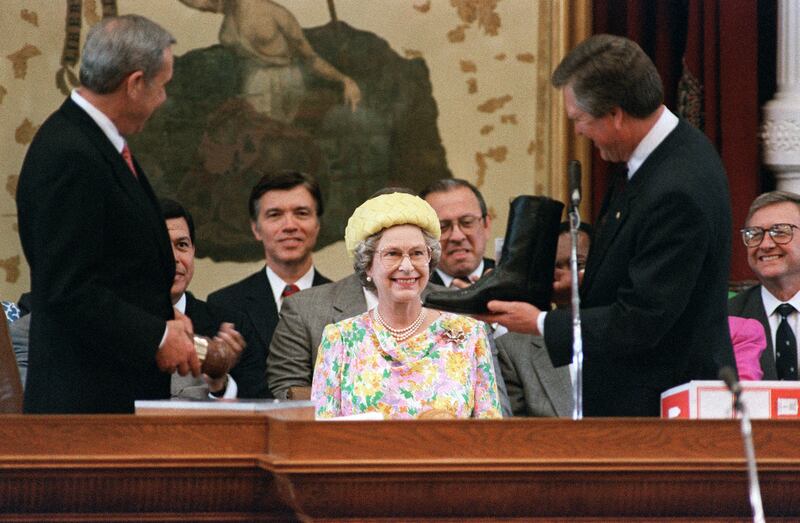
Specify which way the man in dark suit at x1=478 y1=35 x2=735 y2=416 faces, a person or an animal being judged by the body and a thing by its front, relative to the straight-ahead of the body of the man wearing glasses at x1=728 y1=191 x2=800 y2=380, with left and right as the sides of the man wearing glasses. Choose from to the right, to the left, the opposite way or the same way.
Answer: to the right

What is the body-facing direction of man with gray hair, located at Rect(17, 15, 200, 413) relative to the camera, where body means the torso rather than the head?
to the viewer's right

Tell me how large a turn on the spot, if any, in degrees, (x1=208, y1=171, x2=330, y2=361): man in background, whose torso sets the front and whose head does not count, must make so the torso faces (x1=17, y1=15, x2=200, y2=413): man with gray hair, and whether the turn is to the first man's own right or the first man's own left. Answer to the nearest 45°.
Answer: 0° — they already face them

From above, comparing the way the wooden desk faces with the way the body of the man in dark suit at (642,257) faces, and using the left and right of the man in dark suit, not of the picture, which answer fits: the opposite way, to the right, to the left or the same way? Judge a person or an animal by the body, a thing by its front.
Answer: to the left

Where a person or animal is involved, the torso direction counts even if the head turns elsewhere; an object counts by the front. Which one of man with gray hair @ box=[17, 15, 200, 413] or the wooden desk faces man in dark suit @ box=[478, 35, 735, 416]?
the man with gray hair

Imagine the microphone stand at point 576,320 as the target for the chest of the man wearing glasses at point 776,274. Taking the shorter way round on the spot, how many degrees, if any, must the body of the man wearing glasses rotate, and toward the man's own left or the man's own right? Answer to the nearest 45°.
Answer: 0° — they already face it

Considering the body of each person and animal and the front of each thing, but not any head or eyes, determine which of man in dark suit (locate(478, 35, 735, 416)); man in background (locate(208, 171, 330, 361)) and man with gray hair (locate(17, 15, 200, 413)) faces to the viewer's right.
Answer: the man with gray hair

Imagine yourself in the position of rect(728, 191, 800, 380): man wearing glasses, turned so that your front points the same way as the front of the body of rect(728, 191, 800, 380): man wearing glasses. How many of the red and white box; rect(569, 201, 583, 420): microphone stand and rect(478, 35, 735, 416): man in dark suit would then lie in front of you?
3

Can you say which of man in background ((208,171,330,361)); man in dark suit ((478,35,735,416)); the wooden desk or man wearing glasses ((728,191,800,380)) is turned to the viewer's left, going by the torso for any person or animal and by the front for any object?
the man in dark suit

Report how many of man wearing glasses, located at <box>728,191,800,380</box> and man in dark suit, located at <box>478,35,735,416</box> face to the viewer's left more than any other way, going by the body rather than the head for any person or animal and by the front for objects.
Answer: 1

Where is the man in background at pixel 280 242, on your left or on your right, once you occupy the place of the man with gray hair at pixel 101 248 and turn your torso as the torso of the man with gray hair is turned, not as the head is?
on your left

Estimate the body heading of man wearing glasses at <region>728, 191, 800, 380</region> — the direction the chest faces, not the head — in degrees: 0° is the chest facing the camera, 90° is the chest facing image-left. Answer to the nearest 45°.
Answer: approximately 0°

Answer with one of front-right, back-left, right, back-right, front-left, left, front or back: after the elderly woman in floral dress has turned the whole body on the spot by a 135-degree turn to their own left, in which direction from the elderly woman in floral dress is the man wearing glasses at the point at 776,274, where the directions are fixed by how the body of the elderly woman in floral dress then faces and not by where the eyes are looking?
front
